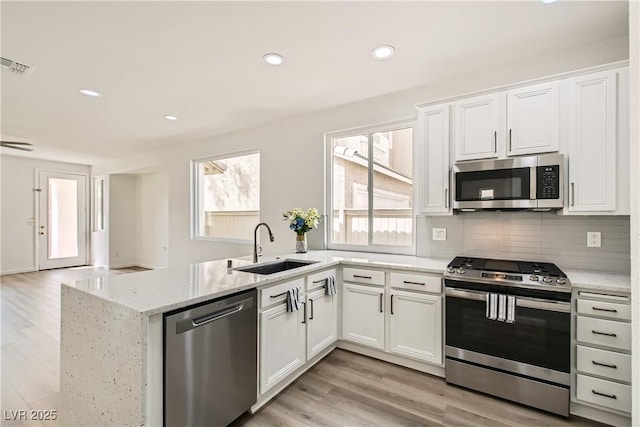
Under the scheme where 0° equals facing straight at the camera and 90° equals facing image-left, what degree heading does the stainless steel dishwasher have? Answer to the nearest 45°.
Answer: approximately 315°

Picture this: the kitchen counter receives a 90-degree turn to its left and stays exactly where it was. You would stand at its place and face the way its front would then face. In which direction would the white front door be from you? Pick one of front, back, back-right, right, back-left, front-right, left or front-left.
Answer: left

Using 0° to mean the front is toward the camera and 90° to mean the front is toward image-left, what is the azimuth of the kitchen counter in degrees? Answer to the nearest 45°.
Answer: approximately 315°

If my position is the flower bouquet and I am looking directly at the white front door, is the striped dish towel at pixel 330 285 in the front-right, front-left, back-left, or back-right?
back-left

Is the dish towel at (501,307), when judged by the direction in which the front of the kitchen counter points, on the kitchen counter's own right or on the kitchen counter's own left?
on the kitchen counter's own left

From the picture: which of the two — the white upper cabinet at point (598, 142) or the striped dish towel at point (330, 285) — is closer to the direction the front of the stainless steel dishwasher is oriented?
the white upper cabinet

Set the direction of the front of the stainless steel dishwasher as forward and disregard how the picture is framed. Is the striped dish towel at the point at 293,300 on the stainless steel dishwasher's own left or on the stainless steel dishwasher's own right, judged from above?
on the stainless steel dishwasher's own left

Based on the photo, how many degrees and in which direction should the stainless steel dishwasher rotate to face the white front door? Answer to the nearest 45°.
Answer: approximately 180°

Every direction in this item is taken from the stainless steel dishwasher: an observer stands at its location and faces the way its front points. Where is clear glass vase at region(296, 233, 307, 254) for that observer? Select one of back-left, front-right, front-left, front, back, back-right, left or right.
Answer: left

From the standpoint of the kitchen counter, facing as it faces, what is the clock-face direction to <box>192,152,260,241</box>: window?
The window is roughly at 5 o'clock from the kitchen counter.

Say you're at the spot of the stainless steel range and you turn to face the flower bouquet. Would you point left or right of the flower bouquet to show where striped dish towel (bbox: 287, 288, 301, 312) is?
left
